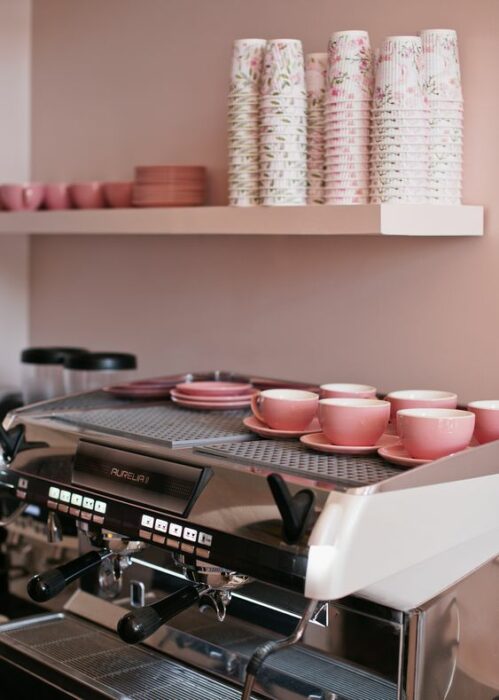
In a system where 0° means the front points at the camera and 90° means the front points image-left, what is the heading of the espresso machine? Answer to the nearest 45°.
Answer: approximately 45°

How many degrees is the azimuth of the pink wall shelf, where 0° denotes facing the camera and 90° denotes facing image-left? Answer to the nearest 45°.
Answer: approximately 45°

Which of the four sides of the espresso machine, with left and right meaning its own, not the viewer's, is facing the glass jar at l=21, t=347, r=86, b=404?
right

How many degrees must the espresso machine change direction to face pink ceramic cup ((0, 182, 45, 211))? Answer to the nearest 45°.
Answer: approximately 90° to its right
